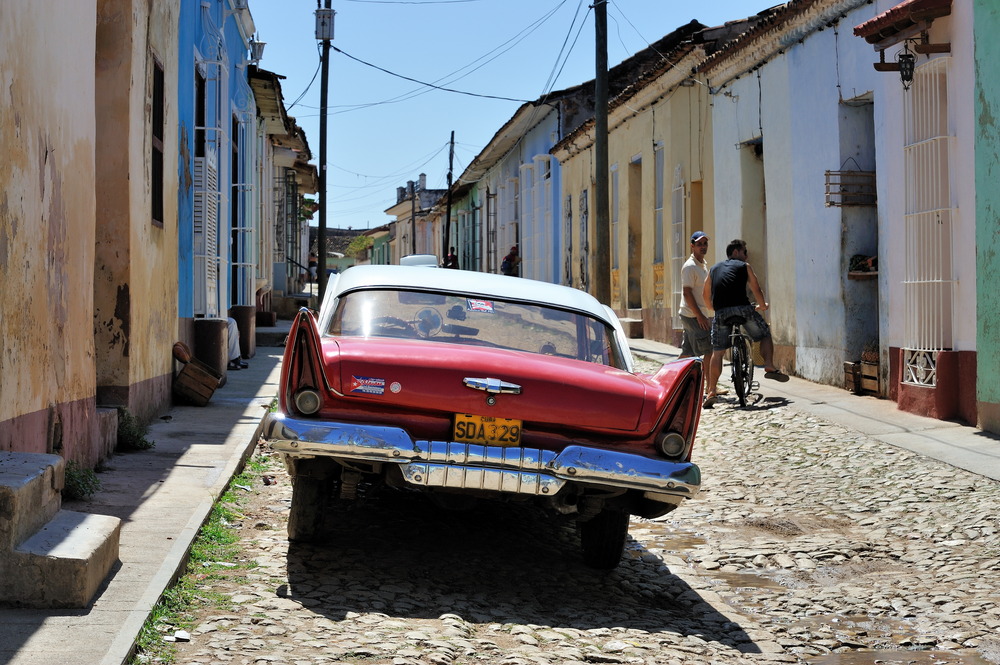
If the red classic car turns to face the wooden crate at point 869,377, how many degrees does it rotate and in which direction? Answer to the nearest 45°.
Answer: approximately 45° to its right

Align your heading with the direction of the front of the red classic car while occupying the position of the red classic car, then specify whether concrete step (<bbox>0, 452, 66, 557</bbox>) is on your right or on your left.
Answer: on your left

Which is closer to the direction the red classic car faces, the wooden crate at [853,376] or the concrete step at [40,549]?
the wooden crate

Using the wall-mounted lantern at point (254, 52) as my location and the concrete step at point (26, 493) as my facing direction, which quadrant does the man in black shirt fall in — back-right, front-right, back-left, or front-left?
front-left

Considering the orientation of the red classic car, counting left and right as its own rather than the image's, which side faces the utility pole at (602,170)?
front

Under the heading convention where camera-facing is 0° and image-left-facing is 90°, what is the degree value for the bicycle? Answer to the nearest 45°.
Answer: approximately 180°

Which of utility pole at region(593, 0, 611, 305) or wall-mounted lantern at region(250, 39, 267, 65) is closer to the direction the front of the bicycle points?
the utility pole

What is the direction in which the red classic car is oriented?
away from the camera

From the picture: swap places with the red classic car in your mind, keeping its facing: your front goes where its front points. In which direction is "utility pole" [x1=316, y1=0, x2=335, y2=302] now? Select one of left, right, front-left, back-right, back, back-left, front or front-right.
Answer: front

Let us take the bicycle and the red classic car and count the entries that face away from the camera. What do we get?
2

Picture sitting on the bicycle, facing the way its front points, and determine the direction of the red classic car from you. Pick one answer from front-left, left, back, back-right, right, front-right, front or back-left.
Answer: back

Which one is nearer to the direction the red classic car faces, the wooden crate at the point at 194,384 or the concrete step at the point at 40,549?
the wooden crate
